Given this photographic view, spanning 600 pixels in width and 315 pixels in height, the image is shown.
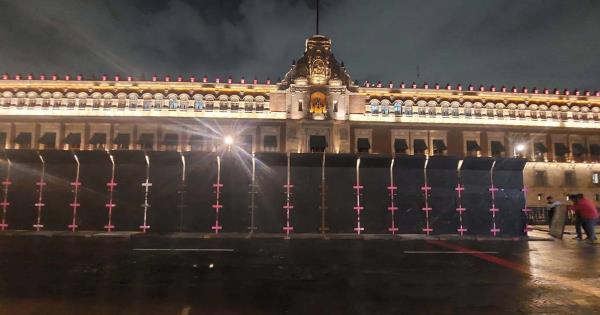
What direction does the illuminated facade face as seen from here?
toward the camera

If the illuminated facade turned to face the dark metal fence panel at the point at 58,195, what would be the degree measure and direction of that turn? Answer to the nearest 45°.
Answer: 0° — it already faces it

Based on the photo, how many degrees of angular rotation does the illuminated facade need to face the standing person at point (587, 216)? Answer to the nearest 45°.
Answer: approximately 45° to its left

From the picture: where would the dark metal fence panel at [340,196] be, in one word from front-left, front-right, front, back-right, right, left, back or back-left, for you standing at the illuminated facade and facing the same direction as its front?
front

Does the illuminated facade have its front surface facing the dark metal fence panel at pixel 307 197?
yes

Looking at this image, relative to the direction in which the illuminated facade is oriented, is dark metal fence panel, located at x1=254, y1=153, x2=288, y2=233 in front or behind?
in front

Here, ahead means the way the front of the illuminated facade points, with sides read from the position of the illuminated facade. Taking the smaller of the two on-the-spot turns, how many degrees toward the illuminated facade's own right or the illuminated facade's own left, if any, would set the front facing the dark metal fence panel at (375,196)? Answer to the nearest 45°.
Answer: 0° — it already faces it

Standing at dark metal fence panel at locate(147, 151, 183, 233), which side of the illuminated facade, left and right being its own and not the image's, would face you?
front

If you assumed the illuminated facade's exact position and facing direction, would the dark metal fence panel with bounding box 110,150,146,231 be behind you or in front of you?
in front

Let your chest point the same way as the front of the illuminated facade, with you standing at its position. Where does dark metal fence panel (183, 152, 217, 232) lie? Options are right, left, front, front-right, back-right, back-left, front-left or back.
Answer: front

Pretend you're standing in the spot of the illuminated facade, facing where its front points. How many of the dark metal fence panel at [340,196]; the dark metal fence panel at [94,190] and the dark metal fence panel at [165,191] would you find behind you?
0

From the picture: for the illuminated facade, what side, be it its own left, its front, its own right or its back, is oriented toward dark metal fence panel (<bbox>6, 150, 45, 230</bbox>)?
front

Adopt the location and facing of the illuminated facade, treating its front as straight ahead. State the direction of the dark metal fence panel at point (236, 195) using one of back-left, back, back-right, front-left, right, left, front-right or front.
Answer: front
